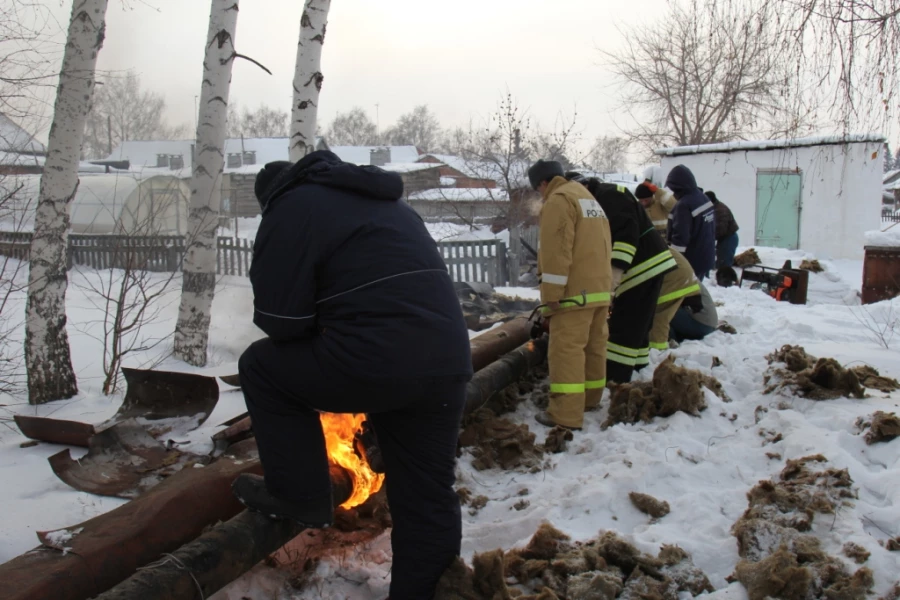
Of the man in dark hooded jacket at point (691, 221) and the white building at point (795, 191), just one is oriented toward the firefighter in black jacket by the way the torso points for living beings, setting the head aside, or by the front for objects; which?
the white building

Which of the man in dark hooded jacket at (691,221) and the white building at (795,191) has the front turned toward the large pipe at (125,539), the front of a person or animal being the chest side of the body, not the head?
the white building

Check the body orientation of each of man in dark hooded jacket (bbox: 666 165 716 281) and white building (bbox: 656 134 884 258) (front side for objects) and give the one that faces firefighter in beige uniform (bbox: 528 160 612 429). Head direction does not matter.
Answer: the white building

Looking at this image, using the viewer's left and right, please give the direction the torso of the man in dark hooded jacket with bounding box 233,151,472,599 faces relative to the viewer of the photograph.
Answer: facing away from the viewer and to the left of the viewer

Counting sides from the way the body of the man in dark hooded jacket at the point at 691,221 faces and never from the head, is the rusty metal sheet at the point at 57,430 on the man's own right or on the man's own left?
on the man's own left

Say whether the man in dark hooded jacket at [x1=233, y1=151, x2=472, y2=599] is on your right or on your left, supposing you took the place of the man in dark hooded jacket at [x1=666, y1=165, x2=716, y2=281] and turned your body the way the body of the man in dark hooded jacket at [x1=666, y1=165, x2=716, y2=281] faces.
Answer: on your left

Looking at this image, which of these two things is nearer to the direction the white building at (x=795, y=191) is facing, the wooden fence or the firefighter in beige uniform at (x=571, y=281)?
the firefighter in beige uniform

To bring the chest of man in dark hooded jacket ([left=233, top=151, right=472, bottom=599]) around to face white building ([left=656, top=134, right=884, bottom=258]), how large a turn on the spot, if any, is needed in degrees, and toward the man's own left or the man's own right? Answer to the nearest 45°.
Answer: approximately 90° to the man's own right

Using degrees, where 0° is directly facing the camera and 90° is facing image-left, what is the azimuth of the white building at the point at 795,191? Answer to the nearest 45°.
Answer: approximately 0°
